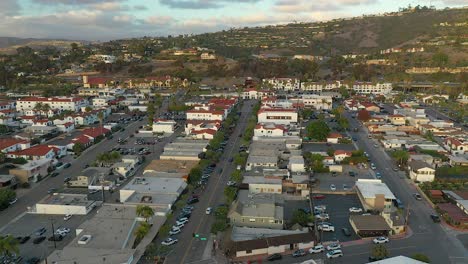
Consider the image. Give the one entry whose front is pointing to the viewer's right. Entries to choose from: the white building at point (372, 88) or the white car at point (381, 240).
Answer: the white car

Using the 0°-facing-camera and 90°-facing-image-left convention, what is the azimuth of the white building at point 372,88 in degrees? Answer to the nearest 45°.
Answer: approximately 0°

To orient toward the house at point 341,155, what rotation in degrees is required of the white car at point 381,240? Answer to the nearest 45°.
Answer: approximately 90° to its right

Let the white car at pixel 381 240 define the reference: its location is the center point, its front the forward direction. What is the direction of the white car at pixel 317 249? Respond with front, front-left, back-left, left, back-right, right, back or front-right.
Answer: front

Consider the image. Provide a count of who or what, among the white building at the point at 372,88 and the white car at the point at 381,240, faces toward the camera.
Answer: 1
